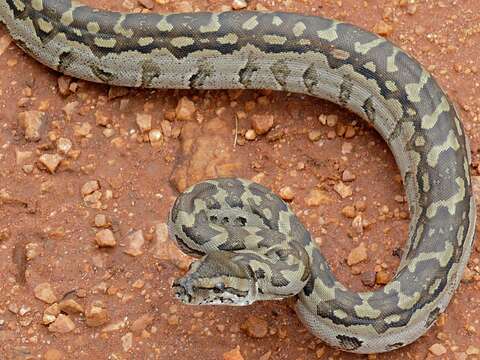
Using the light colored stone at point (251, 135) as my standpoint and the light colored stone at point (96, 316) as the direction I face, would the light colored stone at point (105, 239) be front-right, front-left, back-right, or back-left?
front-right

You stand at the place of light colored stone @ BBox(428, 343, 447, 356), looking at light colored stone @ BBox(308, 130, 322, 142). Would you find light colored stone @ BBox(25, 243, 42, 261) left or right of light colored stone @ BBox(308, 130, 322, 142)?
left

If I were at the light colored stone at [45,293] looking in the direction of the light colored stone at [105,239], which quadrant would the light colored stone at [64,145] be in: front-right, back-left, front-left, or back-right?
front-left

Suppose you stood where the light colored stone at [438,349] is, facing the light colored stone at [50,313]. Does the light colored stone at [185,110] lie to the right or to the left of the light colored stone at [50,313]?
right

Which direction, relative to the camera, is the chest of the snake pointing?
to the viewer's left

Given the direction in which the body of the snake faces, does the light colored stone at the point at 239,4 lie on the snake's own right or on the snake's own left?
on the snake's own right

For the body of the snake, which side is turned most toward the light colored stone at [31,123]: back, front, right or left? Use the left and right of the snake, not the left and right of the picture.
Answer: front

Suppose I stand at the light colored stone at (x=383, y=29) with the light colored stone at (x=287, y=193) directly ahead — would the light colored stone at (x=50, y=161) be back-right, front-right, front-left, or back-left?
front-right

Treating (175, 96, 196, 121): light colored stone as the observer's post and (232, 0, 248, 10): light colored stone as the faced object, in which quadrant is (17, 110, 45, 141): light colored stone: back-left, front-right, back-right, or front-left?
back-left

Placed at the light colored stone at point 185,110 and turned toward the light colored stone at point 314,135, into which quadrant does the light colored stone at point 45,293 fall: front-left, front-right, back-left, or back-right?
back-right

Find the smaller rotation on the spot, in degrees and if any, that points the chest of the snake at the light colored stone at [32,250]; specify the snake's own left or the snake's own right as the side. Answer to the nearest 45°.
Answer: approximately 45° to the snake's own left

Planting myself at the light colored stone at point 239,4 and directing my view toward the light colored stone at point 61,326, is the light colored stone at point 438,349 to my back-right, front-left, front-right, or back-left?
front-left
